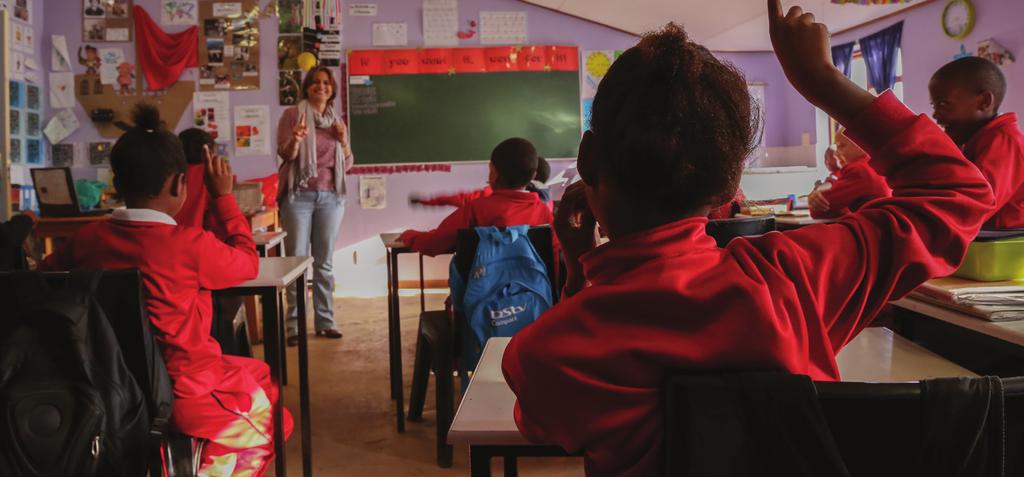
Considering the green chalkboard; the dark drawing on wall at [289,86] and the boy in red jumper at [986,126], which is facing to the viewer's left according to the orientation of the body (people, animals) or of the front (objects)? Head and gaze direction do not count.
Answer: the boy in red jumper

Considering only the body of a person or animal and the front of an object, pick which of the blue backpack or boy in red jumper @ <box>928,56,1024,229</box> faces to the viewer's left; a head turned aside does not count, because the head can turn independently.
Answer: the boy in red jumper

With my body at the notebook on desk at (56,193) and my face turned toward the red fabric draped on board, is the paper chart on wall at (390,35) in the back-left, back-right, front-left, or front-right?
front-right

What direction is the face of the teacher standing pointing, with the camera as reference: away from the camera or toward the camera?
toward the camera

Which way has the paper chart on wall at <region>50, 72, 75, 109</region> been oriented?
toward the camera

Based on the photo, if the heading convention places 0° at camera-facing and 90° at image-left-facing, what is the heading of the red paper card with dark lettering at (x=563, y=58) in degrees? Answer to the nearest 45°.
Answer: approximately 0°

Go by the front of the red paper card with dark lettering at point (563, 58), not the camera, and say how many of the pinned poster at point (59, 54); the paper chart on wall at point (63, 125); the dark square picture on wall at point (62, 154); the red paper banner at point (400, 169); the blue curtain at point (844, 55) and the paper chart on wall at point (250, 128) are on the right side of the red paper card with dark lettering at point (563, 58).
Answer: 5

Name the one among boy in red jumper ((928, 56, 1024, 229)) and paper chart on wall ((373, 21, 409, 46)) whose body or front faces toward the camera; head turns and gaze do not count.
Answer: the paper chart on wall

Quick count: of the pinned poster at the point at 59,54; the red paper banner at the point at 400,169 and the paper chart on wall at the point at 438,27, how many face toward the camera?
3

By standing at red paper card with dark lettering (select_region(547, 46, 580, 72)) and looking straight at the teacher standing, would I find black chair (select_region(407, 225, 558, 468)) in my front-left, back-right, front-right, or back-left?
front-left

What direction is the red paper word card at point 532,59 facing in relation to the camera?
toward the camera

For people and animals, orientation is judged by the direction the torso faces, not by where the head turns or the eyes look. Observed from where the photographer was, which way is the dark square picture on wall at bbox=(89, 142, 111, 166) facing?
facing the viewer

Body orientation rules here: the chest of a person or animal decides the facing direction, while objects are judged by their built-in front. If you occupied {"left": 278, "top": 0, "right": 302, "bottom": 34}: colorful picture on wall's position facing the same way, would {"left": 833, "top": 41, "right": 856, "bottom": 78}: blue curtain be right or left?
on its left

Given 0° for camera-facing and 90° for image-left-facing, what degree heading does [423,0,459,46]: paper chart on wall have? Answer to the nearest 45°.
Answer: approximately 0°
